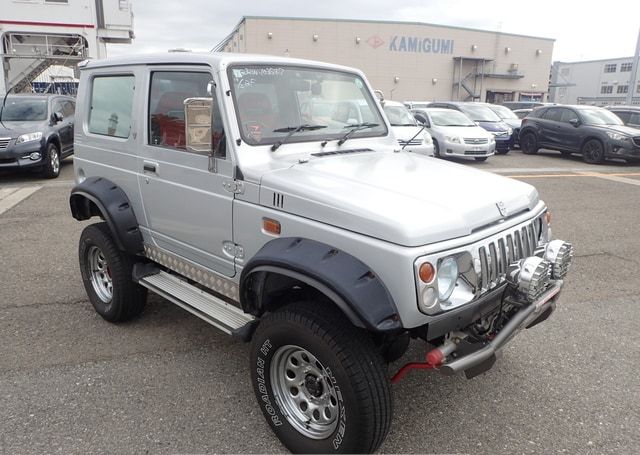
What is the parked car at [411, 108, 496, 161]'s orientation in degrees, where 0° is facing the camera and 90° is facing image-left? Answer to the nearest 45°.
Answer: approximately 315°

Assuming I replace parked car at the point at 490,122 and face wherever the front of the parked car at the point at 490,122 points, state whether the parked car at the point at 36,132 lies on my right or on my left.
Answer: on my right

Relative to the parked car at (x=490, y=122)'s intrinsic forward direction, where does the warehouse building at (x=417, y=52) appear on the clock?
The warehouse building is roughly at 7 o'clock from the parked car.

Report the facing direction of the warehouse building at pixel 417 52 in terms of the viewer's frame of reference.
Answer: facing the viewer

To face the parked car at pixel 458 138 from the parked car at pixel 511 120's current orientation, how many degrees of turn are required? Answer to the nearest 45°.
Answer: approximately 45° to its right

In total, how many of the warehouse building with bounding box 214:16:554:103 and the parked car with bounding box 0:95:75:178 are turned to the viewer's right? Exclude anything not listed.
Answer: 0

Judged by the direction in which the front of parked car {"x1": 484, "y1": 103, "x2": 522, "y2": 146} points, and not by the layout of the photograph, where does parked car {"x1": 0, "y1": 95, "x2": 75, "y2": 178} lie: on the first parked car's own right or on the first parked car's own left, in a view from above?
on the first parked car's own right

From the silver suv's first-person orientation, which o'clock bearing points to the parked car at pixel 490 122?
The parked car is roughly at 8 o'clock from the silver suv.

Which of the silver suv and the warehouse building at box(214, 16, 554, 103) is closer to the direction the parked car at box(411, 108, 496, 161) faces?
the silver suv

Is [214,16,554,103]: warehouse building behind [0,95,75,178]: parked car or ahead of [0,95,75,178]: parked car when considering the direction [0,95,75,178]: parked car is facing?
behind

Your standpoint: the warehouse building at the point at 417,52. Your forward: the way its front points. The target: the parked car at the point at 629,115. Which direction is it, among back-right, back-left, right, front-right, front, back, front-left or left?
front

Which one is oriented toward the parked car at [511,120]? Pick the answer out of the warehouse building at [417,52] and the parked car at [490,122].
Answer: the warehouse building
